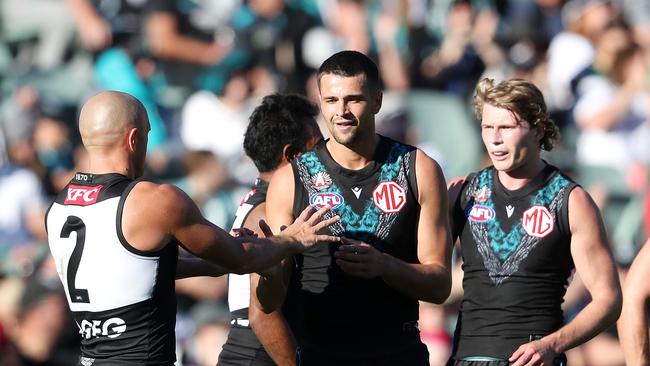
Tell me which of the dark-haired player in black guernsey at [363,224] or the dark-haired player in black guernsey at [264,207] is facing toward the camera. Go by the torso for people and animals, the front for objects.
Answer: the dark-haired player in black guernsey at [363,224]

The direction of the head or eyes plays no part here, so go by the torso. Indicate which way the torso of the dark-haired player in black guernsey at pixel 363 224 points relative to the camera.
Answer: toward the camera

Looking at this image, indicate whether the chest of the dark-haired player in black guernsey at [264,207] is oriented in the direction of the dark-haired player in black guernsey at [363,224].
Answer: no

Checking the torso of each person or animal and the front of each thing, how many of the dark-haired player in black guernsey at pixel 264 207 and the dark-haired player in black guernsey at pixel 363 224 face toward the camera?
1

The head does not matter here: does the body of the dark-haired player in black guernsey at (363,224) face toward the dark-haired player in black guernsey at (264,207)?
no
